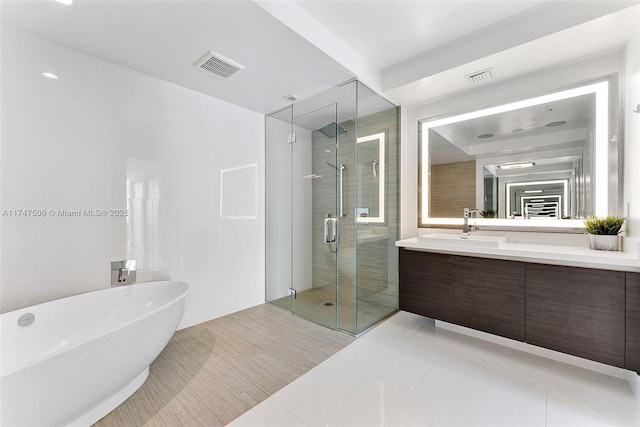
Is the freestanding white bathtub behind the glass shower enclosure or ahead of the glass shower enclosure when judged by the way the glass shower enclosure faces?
ahead

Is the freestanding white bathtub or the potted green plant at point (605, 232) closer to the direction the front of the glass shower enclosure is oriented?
the freestanding white bathtub

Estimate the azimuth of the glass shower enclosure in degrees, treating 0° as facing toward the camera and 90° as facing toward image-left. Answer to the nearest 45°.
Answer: approximately 45°

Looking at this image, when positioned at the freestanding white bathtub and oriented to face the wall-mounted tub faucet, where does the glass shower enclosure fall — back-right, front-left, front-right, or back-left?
front-right

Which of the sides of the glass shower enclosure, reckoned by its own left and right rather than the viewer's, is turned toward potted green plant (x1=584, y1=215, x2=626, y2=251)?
left

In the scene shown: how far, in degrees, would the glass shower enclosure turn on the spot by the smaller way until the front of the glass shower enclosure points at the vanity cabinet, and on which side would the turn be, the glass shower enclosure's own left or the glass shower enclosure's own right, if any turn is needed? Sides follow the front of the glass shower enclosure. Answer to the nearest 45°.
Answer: approximately 90° to the glass shower enclosure's own left

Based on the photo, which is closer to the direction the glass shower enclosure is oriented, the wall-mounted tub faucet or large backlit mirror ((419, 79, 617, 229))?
the wall-mounted tub faucet

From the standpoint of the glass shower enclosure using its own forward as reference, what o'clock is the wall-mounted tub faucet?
The wall-mounted tub faucet is roughly at 1 o'clock from the glass shower enclosure.

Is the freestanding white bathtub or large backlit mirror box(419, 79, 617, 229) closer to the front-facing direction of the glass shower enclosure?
the freestanding white bathtub

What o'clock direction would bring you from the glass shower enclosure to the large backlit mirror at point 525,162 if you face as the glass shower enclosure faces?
The large backlit mirror is roughly at 8 o'clock from the glass shower enclosure.
